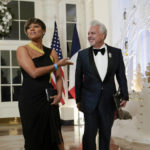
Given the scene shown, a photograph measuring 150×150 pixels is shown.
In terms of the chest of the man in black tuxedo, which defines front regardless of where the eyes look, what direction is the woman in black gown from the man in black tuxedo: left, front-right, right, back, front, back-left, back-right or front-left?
front-right

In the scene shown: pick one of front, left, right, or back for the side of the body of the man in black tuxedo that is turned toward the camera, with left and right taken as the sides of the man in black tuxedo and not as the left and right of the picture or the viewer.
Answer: front

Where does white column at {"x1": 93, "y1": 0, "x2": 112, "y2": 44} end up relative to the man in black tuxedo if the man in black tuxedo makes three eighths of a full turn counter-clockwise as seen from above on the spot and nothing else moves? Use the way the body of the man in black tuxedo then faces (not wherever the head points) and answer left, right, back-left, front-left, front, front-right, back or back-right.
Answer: front-left
